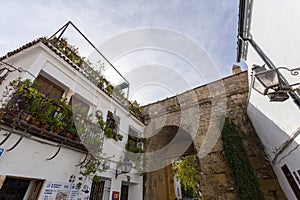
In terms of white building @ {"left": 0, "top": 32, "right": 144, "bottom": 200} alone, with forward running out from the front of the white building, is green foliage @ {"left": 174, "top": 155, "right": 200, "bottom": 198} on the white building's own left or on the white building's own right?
on the white building's own left

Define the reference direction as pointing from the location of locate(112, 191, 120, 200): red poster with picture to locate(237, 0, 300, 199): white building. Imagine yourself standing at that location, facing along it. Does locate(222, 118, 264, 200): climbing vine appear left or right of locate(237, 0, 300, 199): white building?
left

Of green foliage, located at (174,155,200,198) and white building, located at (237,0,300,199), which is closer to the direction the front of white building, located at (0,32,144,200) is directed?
the white building

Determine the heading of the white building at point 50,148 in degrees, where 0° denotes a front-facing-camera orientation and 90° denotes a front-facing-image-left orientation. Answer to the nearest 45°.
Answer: approximately 315°

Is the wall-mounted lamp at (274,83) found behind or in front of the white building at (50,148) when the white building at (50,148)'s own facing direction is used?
in front

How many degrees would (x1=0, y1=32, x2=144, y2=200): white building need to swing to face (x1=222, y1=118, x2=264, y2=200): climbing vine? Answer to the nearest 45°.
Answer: approximately 45° to its left
